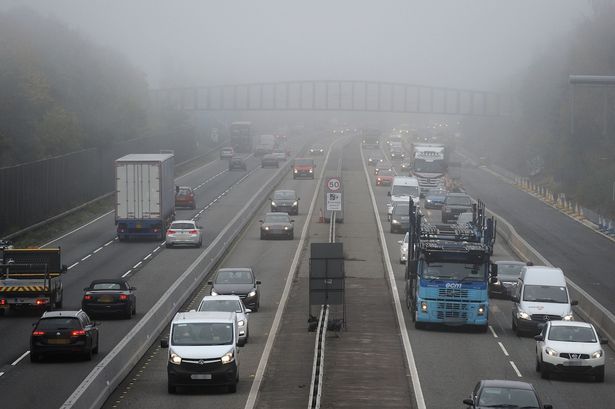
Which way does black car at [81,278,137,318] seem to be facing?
away from the camera

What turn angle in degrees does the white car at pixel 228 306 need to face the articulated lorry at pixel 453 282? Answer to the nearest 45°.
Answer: approximately 90° to its left

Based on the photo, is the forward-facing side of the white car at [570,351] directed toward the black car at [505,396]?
yes

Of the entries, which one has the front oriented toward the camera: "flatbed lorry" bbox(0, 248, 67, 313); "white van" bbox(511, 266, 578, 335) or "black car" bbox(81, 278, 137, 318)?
the white van

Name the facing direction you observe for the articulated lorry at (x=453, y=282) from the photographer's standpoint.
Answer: facing the viewer

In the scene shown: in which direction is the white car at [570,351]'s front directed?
toward the camera

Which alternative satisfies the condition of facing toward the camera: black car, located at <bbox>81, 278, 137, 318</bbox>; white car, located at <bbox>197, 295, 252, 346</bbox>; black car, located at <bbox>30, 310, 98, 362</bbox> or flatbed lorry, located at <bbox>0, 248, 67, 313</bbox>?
the white car

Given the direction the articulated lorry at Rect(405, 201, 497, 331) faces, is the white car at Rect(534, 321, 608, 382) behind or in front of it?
in front

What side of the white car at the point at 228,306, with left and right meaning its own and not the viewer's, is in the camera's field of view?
front

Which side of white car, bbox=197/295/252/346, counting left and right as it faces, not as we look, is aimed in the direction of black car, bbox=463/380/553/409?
front

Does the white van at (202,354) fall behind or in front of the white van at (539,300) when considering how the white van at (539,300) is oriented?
in front

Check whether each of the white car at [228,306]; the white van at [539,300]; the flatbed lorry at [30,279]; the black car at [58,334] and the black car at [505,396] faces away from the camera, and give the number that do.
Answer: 2

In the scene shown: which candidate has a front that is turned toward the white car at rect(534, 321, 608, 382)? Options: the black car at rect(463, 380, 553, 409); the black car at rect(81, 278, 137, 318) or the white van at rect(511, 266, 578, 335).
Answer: the white van

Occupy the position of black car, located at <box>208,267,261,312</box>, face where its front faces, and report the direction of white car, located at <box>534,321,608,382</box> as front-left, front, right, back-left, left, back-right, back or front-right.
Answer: front-left

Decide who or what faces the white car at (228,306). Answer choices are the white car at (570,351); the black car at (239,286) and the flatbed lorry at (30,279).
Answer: the black car

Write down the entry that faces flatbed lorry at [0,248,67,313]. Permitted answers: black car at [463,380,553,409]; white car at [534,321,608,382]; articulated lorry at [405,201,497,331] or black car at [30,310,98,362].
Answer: black car at [30,310,98,362]
